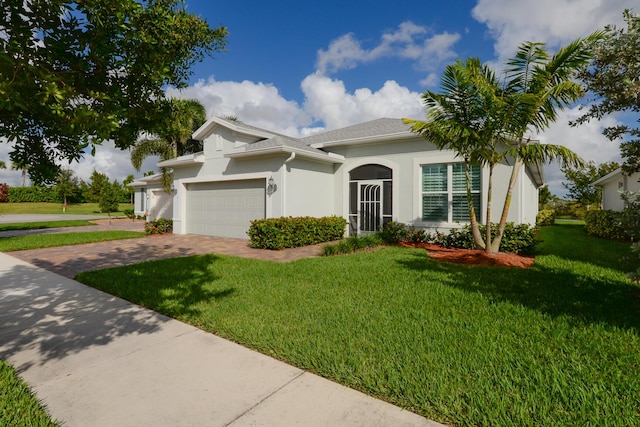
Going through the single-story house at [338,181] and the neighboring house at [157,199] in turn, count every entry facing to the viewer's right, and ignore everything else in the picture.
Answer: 0

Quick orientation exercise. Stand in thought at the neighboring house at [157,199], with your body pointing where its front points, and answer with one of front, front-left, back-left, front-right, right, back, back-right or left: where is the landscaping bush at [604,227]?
left

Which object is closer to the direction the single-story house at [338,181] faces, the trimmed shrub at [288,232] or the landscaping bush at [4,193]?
the trimmed shrub

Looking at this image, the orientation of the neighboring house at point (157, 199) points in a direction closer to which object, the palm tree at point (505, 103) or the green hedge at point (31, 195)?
the palm tree

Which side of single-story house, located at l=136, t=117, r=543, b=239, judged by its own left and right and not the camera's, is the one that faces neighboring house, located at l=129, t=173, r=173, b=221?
right

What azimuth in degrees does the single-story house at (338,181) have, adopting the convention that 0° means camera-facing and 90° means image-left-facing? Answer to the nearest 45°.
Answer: approximately 45°

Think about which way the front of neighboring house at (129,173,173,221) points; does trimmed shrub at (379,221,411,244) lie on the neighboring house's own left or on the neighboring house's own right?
on the neighboring house's own left

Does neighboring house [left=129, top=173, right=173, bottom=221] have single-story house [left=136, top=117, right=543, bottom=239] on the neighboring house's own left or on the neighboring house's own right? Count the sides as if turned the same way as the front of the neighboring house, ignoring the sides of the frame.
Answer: on the neighboring house's own left

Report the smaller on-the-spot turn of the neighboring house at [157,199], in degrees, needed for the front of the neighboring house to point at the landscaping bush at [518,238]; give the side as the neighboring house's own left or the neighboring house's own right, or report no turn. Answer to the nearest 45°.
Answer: approximately 90° to the neighboring house's own left

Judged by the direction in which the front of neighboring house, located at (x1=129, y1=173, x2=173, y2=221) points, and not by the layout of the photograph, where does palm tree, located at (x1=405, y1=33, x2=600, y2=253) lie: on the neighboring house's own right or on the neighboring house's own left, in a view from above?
on the neighboring house's own left

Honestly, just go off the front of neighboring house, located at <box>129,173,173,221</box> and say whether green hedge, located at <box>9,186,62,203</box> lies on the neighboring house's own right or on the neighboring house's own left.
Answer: on the neighboring house's own right

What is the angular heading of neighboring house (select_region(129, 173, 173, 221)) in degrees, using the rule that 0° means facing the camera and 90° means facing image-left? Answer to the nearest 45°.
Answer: approximately 45°

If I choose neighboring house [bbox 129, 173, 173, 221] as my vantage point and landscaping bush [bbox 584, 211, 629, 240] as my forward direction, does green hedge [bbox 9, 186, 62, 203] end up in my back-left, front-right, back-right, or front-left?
back-left

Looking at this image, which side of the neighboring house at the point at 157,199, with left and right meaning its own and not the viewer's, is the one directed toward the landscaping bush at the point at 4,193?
right

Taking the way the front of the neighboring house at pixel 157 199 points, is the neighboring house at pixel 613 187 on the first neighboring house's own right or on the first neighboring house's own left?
on the first neighboring house's own left
